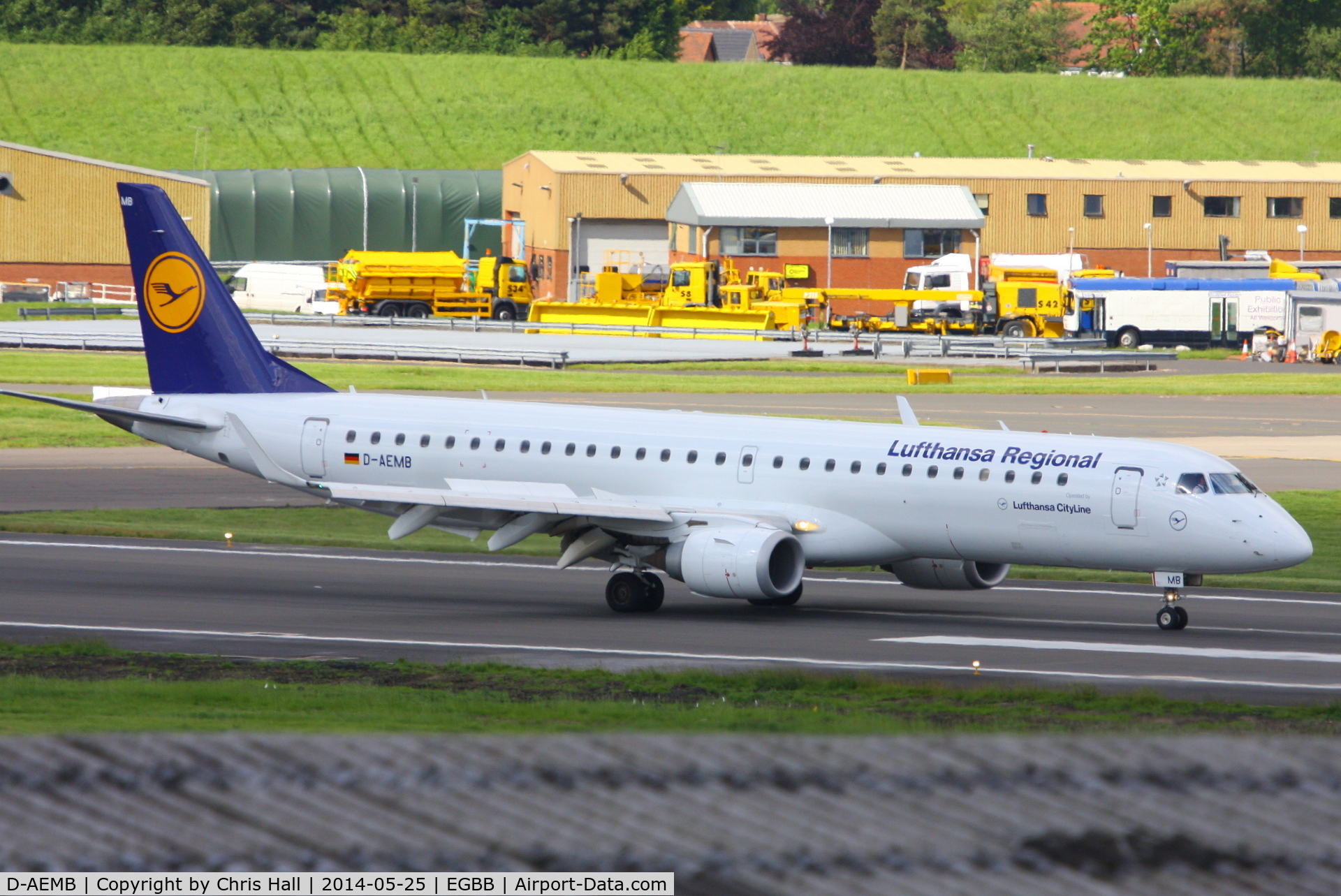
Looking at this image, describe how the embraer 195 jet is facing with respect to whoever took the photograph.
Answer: facing the viewer and to the right of the viewer
